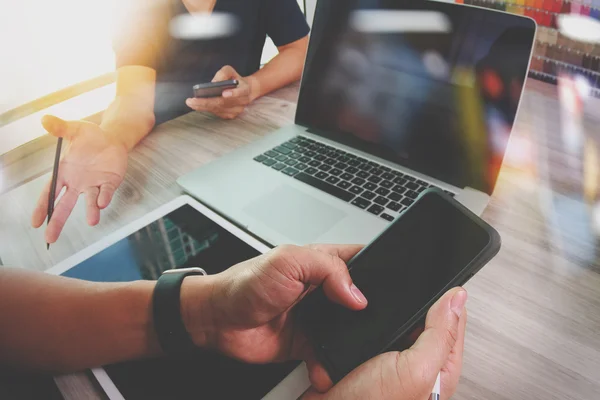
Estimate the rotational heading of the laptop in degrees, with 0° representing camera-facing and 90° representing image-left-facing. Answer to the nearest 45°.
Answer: approximately 45°

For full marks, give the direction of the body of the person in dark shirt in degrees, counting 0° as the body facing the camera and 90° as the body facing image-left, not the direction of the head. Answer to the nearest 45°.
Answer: approximately 0°

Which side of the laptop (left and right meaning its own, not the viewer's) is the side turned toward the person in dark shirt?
right

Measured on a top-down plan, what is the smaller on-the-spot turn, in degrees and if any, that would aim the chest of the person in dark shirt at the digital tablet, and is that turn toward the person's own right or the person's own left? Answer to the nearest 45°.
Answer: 0° — they already face it

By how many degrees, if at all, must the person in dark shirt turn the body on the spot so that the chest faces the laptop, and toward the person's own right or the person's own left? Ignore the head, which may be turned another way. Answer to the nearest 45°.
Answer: approximately 45° to the person's own left
